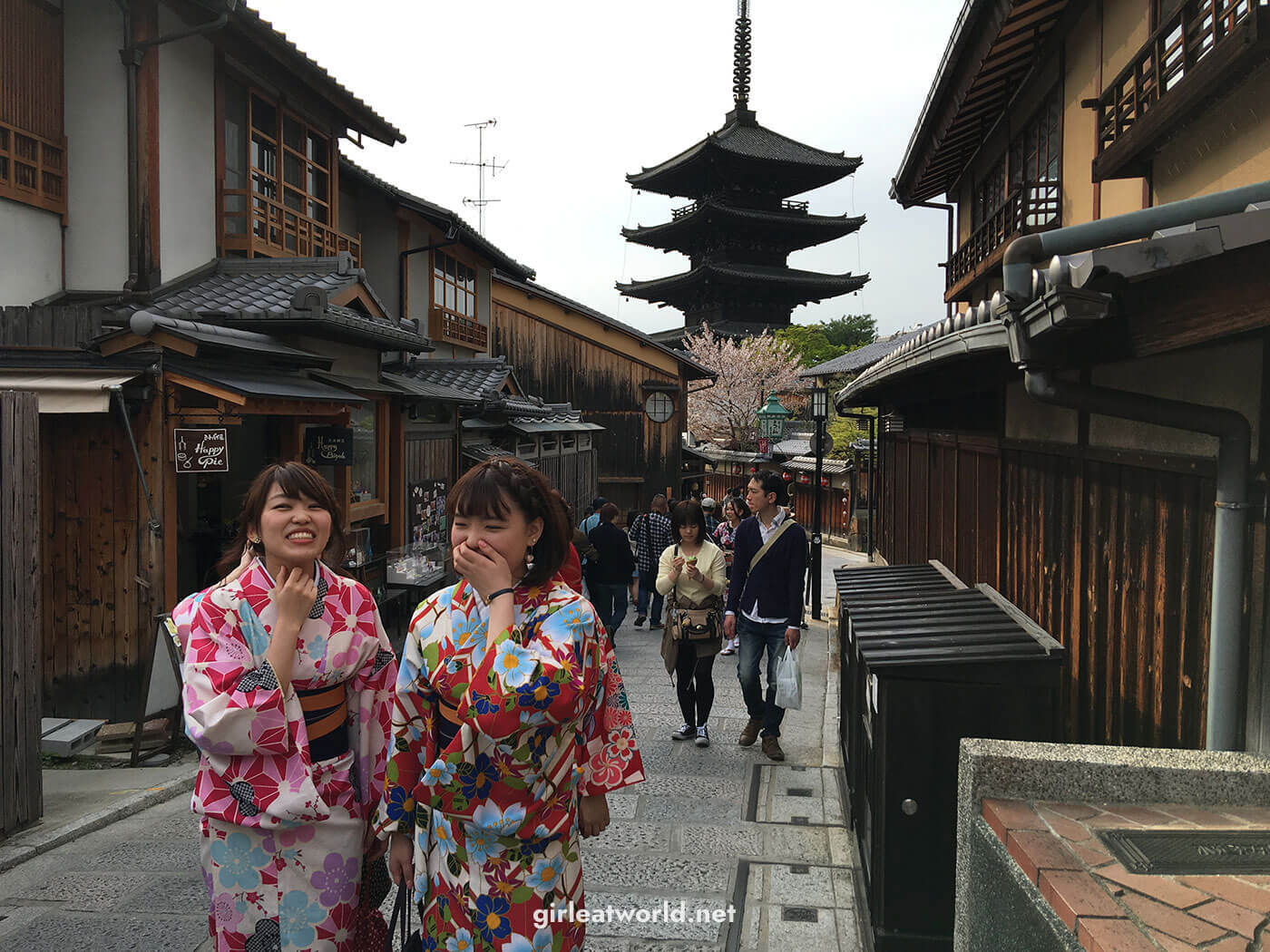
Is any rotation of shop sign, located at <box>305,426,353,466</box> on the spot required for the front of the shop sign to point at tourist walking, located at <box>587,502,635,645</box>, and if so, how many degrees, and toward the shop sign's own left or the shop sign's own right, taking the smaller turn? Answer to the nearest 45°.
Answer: approximately 90° to the shop sign's own left

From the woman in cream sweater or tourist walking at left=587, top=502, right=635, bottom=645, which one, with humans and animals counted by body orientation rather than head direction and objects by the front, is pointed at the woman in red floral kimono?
the woman in cream sweater

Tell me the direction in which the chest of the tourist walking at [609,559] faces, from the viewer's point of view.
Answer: away from the camera

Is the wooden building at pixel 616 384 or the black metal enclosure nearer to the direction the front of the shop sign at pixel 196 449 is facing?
the black metal enclosure

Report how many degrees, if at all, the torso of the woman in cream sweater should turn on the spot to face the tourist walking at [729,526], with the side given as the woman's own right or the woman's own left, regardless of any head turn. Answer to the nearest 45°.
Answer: approximately 180°

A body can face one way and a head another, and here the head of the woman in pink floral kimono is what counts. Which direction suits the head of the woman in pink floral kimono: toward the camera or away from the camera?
toward the camera

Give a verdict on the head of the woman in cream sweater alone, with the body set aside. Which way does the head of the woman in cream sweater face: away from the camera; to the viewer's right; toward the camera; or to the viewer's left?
toward the camera

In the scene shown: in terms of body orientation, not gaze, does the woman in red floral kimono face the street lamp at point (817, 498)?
no

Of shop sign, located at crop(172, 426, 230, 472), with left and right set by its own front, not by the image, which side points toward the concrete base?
front

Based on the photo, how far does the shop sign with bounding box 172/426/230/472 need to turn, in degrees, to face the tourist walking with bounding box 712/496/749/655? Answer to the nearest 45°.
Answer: approximately 90° to its left

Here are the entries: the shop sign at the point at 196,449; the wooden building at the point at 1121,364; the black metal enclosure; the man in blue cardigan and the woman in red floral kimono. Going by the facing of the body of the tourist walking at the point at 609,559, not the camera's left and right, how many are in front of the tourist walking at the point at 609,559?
0

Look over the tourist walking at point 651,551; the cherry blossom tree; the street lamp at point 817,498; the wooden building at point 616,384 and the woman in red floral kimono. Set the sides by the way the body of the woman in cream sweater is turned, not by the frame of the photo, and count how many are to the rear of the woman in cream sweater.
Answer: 4

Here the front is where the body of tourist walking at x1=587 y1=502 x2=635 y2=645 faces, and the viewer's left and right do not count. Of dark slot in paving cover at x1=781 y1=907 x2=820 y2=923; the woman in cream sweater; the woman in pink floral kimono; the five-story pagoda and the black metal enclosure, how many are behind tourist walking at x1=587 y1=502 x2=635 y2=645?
4

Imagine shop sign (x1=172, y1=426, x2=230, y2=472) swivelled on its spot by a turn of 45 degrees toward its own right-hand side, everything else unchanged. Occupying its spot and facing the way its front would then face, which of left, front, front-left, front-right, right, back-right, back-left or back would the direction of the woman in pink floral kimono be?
front-left

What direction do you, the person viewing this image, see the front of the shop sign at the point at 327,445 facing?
facing the viewer

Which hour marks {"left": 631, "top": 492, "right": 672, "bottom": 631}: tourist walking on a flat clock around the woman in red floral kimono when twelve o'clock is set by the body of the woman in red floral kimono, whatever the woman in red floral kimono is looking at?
The tourist walking is roughly at 5 o'clock from the woman in red floral kimono.

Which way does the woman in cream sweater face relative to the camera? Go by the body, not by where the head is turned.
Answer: toward the camera

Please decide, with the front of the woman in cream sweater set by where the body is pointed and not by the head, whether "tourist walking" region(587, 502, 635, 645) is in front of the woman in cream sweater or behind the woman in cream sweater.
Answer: behind

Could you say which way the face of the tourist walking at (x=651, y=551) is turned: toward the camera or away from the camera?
away from the camera
